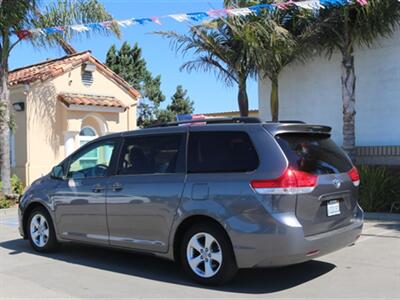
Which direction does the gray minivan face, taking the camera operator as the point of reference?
facing away from the viewer and to the left of the viewer

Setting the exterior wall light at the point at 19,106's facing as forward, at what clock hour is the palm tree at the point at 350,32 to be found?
The palm tree is roughly at 9 o'clock from the exterior wall light.

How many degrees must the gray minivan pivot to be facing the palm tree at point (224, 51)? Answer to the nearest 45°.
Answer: approximately 45° to its right

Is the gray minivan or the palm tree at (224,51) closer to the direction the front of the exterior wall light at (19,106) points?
the gray minivan

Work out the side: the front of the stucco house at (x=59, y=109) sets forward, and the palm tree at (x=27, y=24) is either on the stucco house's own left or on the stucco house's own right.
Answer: on the stucco house's own right

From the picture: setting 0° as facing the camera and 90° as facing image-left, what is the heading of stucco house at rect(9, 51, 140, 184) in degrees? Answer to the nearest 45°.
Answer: approximately 315°

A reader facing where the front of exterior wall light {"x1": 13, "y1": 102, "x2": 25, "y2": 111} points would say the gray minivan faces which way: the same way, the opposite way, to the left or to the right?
to the right

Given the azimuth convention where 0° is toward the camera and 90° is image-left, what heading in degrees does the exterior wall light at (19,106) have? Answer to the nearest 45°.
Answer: approximately 45°
